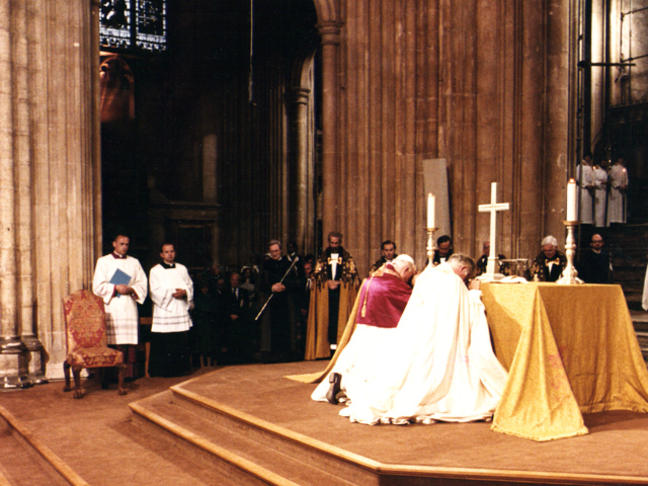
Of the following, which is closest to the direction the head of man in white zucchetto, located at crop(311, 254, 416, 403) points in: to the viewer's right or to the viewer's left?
to the viewer's right

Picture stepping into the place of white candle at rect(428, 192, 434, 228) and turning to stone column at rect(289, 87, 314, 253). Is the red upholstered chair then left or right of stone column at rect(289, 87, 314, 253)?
left

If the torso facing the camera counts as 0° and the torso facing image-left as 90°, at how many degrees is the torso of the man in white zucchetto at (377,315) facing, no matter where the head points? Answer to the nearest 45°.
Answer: approximately 225°

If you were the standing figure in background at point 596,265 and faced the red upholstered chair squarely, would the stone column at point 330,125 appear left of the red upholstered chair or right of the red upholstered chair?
right

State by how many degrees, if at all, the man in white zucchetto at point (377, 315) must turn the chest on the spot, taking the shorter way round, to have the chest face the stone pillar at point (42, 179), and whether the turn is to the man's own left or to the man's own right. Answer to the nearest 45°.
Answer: approximately 90° to the man's own left

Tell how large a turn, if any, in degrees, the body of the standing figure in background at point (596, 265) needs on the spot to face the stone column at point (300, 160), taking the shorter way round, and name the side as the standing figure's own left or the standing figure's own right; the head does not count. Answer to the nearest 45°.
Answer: approximately 135° to the standing figure's own right

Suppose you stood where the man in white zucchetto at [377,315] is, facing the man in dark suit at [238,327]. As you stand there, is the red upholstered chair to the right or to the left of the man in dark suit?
left

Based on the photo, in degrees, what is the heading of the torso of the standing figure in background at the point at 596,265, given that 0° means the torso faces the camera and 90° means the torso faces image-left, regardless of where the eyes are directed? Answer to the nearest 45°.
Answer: approximately 0°

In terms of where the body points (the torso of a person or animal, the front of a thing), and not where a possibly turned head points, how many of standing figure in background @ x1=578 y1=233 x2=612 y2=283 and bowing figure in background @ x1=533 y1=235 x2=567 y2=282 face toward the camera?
2

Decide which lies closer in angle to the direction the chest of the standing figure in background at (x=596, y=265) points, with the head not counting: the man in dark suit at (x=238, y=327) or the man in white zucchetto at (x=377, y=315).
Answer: the man in white zucchetto
